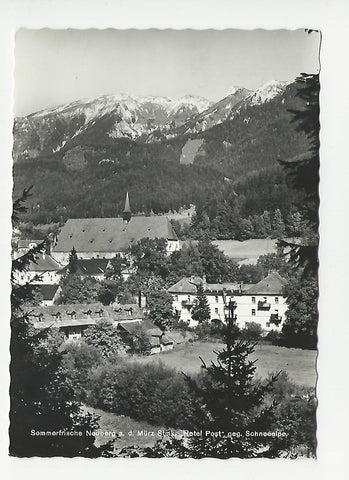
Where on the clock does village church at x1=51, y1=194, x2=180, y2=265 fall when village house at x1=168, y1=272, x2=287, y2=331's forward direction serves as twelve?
village church at x1=51, y1=194, x2=180, y2=265 is roughly at 5 o'clock from village house at x1=168, y1=272, x2=287, y2=331.

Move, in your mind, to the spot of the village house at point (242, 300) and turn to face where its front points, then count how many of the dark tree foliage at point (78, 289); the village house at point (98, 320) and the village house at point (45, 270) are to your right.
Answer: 3

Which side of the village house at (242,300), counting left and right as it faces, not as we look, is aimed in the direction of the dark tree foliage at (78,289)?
right

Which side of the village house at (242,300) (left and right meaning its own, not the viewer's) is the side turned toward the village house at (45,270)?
right

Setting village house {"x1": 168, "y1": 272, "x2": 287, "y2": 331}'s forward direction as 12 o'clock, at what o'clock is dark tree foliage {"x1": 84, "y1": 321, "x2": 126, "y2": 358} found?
The dark tree foliage is roughly at 3 o'clock from the village house.

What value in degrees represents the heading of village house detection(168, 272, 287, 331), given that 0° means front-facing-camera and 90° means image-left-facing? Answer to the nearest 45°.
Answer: approximately 0°
